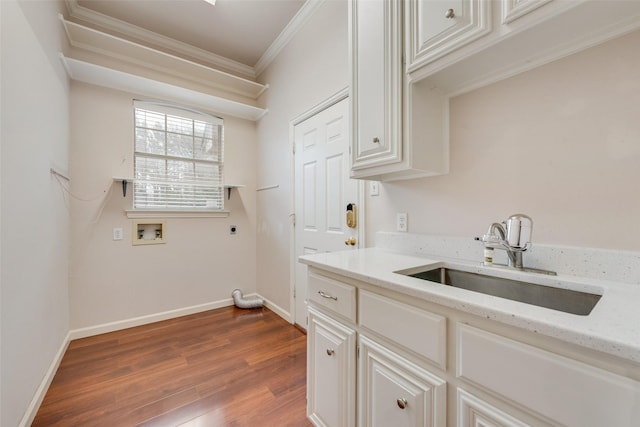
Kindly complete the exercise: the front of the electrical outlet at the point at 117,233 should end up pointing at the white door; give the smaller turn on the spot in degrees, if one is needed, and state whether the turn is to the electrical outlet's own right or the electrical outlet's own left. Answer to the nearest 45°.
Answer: approximately 45° to the electrical outlet's own left

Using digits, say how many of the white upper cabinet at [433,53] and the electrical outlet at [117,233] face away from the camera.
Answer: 0

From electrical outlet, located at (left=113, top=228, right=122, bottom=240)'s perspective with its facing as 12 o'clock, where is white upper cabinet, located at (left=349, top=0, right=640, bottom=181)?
The white upper cabinet is roughly at 11 o'clock from the electrical outlet.

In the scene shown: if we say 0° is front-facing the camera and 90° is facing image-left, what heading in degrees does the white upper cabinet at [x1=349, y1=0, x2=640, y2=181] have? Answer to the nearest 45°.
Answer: approximately 45°

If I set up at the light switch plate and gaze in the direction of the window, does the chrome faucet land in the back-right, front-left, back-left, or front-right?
back-left

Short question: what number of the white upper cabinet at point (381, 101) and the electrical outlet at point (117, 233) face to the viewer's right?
0

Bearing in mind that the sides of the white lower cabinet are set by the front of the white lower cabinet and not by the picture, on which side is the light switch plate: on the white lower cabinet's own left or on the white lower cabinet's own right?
on the white lower cabinet's own right

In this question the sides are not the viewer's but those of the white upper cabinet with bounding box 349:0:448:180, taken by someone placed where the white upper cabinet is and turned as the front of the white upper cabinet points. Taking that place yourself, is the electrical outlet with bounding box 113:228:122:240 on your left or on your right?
on your right

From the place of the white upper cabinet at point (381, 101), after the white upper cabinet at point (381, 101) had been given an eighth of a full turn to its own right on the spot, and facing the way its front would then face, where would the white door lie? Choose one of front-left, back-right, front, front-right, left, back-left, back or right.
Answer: front-right

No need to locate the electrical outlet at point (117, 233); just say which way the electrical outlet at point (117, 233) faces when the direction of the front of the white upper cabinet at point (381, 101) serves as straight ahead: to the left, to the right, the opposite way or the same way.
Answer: to the left
